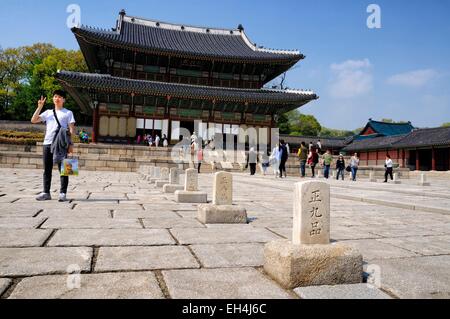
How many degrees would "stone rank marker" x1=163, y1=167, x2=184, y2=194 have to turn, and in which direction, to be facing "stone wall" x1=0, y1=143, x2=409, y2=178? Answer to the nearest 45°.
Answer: approximately 180°

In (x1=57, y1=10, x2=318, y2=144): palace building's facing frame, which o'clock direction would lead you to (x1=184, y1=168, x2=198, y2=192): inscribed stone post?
The inscribed stone post is roughly at 12 o'clock from the palace building.

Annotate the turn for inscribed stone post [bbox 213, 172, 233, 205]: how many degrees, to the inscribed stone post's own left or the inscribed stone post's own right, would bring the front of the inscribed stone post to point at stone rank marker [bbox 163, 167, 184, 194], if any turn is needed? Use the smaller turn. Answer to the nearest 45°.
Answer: approximately 180°

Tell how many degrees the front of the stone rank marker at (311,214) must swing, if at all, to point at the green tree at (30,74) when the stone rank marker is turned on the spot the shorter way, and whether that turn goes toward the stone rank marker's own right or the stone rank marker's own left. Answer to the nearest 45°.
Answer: approximately 135° to the stone rank marker's own right

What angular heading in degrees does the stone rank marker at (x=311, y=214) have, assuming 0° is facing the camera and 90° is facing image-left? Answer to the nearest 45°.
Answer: approximately 0°

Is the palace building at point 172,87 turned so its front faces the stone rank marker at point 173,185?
yes

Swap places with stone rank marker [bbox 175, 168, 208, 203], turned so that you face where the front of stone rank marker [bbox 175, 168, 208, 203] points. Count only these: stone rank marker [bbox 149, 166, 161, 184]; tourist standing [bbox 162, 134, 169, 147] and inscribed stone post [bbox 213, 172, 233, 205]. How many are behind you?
2

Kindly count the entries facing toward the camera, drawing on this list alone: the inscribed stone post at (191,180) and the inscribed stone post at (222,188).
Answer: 2
